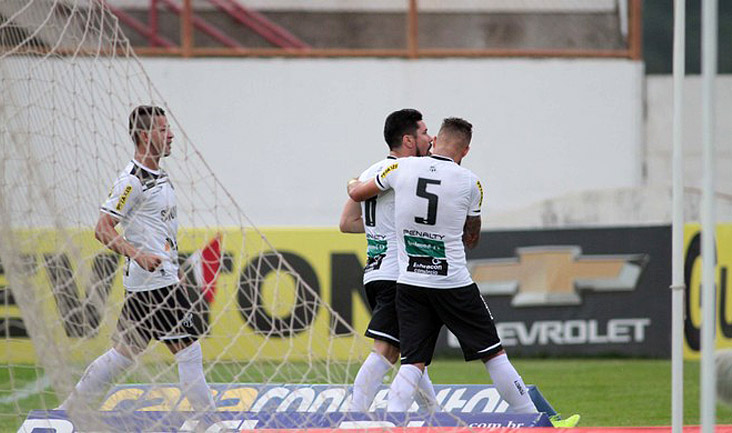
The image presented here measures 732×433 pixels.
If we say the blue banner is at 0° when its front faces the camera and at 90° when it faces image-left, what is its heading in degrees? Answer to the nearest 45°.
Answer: approximately 0°

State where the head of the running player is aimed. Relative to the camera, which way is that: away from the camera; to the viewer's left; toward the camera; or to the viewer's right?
to the viewer's right

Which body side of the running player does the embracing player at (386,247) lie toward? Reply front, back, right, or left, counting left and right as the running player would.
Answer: front

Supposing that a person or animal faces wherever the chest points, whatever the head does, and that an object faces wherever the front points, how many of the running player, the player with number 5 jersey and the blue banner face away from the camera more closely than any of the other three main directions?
1

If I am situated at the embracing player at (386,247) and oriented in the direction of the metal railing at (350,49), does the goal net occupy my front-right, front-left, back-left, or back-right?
back-left

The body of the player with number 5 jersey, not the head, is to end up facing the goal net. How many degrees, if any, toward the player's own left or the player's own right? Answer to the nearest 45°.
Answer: approximately 90° to the player's own left

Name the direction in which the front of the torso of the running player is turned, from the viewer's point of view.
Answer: to the viewer's right

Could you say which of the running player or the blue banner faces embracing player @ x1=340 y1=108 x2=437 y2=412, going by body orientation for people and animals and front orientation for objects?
the running player

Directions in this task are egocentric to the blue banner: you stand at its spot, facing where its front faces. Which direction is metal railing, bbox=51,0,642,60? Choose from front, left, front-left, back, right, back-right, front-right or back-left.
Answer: back

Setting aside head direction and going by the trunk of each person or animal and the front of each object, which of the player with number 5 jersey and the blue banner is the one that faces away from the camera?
the player with number 5 jersey

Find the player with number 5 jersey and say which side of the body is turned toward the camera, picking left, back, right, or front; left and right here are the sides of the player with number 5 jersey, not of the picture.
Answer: back

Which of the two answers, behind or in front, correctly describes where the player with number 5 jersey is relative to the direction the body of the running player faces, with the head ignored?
in front
